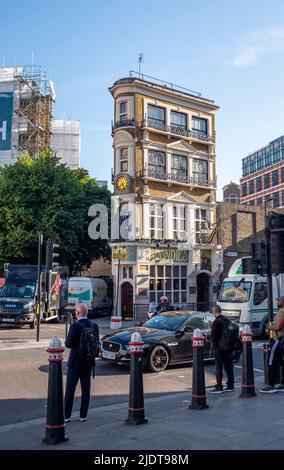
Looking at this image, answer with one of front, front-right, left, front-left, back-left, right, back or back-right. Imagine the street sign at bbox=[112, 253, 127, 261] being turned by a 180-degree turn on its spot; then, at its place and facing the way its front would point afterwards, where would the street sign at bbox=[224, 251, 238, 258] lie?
front-right

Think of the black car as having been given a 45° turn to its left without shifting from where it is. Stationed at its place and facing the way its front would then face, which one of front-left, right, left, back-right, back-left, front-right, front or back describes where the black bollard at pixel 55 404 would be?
front

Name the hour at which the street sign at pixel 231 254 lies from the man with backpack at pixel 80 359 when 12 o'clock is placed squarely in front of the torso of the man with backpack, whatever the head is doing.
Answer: The street sign is roughly at 2 o'clock from the man with backpack.

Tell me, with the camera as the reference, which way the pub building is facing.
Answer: facing the viewer and to the right of the viewer

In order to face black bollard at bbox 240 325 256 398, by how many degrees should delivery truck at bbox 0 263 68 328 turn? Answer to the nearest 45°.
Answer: approximately 45° to its left

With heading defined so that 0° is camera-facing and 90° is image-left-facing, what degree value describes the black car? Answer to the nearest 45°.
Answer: approximately 45°

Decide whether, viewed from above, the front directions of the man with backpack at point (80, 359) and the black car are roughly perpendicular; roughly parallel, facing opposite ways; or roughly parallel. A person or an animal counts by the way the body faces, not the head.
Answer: roughly perpendicular

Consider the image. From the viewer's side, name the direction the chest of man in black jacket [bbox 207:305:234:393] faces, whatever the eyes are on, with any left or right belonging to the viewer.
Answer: facing to the left of the viewer

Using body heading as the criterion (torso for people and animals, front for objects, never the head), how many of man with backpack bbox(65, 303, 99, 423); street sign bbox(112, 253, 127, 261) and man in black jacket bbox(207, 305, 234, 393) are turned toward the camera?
1

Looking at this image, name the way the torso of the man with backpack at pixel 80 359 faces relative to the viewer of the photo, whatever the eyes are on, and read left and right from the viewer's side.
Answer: facing away from the viewer and to the left of the viewer

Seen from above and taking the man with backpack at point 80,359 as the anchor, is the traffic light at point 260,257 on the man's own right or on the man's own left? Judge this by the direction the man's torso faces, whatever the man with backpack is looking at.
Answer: on the man's own right

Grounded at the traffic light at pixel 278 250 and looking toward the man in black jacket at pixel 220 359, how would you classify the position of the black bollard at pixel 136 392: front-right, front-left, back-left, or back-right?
front-left

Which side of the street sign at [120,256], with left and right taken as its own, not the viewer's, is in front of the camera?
front

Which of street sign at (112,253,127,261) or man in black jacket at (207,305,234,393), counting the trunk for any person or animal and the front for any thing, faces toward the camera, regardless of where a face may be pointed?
the street sign
